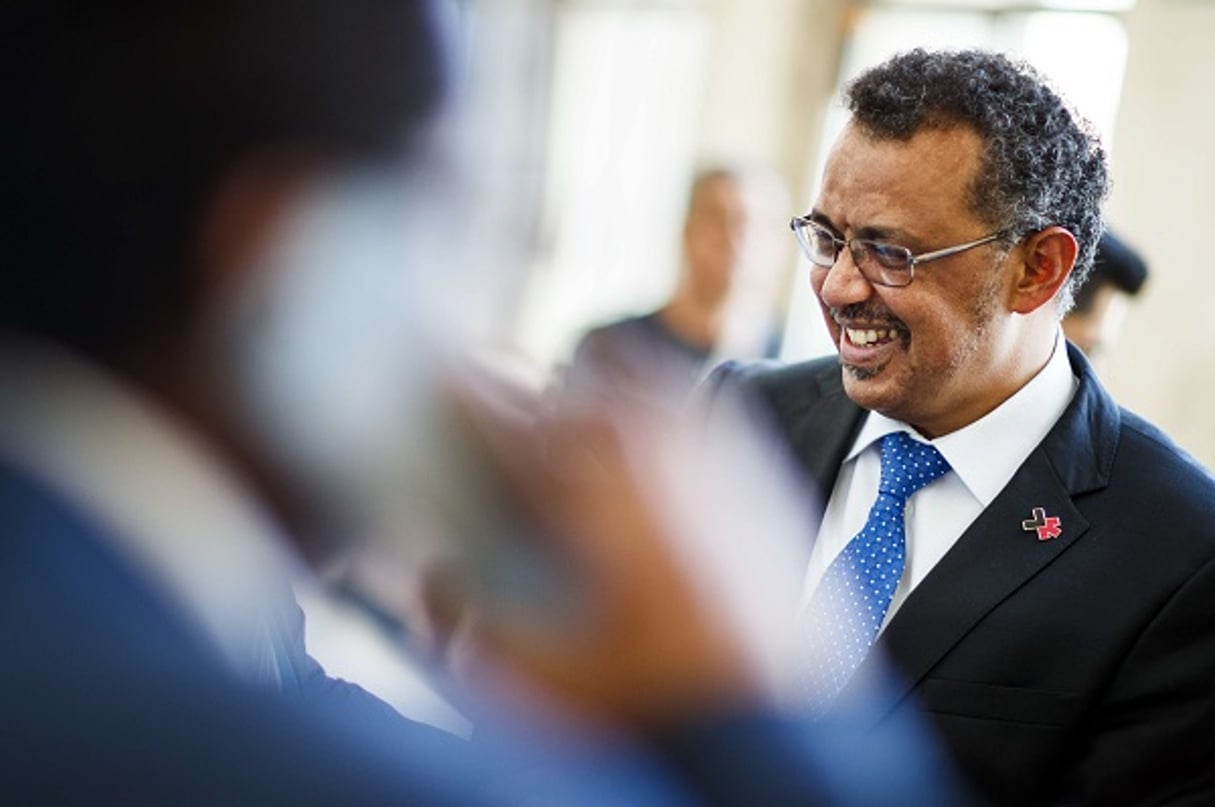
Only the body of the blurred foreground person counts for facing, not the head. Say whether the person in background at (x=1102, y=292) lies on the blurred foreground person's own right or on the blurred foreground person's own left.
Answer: on the blurred foreground person's own left

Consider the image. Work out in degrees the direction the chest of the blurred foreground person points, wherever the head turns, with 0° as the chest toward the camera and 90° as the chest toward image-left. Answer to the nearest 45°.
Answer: approximately 270°

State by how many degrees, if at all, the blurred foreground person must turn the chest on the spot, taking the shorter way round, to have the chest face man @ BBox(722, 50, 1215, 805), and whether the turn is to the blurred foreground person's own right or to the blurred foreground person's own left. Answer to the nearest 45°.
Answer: approximately 45° to the blurred foreground person's own left

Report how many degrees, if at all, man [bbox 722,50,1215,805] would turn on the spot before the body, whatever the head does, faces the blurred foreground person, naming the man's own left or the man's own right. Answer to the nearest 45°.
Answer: approximately 45° to the man's own left

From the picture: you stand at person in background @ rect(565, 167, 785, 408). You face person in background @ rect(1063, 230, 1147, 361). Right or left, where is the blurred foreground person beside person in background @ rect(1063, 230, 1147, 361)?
right

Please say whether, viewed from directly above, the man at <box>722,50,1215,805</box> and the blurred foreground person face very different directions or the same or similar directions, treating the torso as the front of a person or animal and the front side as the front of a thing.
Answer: very different directions

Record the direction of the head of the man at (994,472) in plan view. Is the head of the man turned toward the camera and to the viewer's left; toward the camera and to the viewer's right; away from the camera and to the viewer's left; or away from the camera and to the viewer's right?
toward the camera and to the viewer's left

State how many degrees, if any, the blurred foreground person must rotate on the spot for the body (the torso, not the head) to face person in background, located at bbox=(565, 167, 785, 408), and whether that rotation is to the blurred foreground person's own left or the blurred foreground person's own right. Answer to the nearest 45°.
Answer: approximately 90° to the blurred foreground person's own left

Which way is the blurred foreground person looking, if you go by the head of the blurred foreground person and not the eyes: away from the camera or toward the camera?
away from the camera
